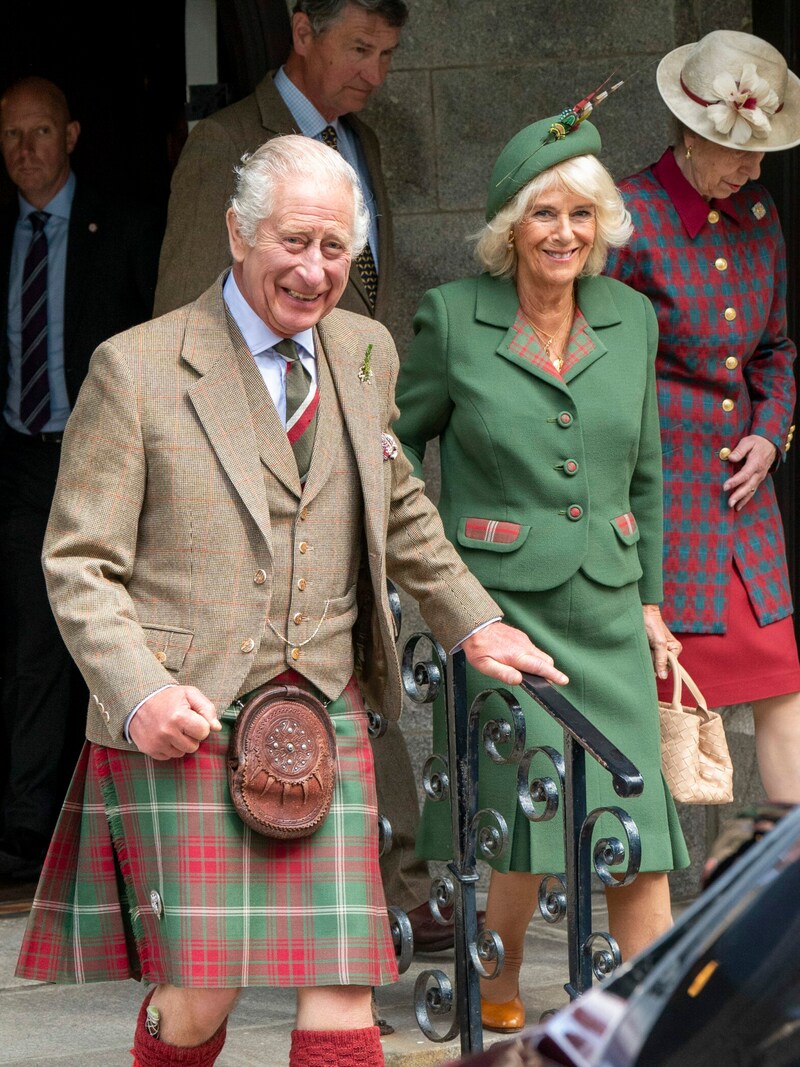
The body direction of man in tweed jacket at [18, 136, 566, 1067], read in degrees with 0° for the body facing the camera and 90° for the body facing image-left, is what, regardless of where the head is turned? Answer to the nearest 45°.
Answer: approximately 315°

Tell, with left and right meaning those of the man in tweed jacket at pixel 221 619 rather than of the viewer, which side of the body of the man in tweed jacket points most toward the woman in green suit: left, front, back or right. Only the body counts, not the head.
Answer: left

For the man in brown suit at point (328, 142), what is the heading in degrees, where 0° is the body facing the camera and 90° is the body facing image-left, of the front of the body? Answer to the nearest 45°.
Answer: approximately 315°

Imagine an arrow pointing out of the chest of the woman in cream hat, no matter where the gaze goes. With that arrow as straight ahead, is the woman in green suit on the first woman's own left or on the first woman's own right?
on the first woman's own right

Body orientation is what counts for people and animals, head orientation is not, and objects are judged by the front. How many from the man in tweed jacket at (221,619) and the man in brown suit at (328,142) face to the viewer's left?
0

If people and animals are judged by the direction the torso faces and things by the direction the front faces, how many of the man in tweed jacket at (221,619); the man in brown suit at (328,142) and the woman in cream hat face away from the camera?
0
